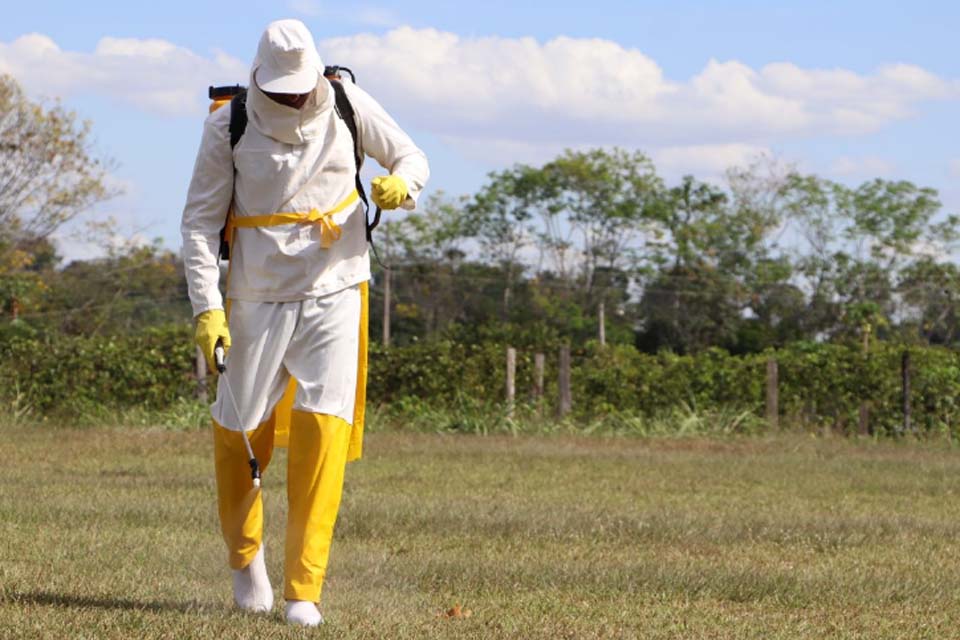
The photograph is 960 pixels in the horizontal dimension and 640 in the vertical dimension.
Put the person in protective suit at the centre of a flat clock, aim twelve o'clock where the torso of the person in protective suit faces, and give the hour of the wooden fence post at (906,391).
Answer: The wooden fence post is roughly at 7 o'clock from the person in protective suit.

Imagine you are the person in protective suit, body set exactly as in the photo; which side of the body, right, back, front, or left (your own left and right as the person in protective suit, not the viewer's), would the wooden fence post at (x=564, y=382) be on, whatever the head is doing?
back

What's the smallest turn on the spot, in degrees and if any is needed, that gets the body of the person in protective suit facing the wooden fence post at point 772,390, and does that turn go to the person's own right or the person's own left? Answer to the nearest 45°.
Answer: approximately 135° to the person's own left

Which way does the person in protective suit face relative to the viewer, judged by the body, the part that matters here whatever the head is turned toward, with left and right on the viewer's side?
facing the viewer

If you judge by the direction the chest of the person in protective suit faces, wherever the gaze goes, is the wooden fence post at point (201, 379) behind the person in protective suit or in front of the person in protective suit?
behind
